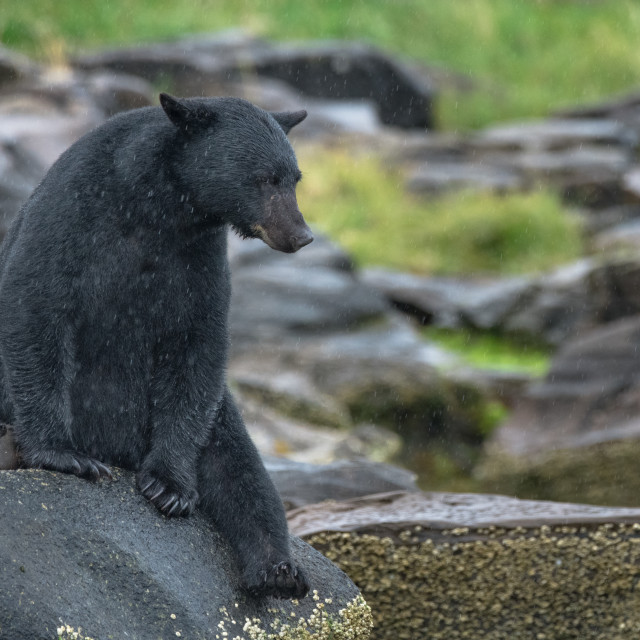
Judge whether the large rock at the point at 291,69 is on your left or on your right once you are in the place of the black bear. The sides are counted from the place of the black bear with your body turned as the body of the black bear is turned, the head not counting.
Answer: on your left

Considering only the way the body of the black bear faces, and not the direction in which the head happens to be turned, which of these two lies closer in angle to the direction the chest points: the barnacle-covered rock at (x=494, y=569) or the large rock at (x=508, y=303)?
the barnacle-covered rock

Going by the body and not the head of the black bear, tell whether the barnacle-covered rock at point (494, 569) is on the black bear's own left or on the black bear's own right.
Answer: on the black bear's own left

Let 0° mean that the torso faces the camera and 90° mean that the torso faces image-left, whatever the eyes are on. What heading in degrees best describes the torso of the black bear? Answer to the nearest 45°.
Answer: approximately 315°

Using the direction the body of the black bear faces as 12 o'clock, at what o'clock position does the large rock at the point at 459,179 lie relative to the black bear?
The large rock is roughly at 8 o'clock from the black bear.

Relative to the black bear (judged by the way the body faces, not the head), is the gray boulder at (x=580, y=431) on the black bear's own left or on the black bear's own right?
on the black bear's own left

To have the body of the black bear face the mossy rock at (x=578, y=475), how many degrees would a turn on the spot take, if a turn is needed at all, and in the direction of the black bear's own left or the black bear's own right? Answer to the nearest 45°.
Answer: approximately 90° to the black bear's own left

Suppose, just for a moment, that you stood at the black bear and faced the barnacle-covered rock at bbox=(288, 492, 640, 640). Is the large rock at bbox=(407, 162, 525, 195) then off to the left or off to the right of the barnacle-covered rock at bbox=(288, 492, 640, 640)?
left

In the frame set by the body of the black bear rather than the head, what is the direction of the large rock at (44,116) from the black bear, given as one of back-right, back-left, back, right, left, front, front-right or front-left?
back-left

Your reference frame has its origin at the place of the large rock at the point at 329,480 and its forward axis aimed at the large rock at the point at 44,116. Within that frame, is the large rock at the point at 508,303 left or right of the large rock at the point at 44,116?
right
